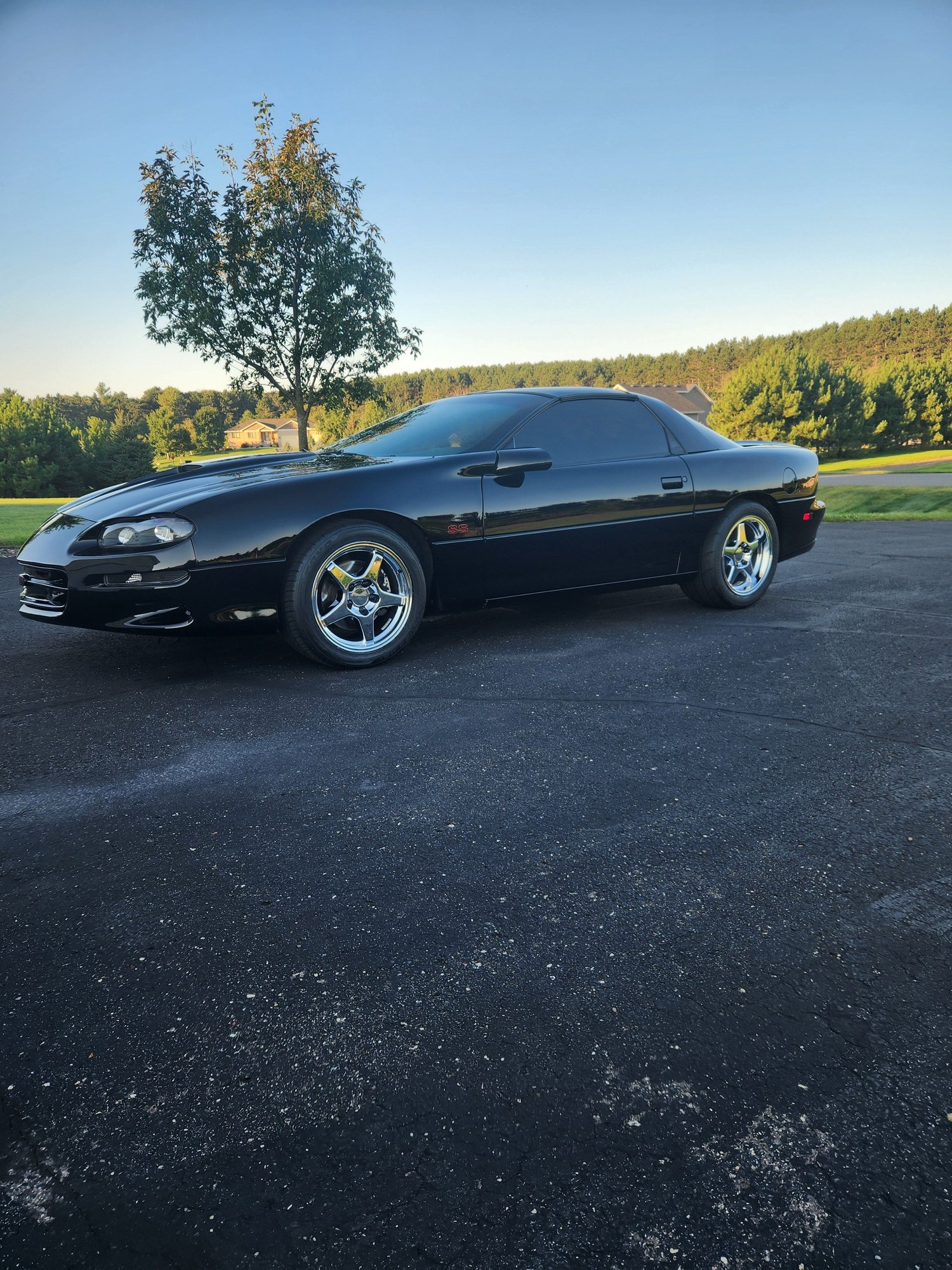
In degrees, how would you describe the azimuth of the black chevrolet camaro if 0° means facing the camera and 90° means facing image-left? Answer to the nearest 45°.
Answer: approximately 45°

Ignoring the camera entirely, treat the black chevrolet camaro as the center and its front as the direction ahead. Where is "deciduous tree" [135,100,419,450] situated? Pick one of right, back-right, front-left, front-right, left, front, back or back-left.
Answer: back-right
